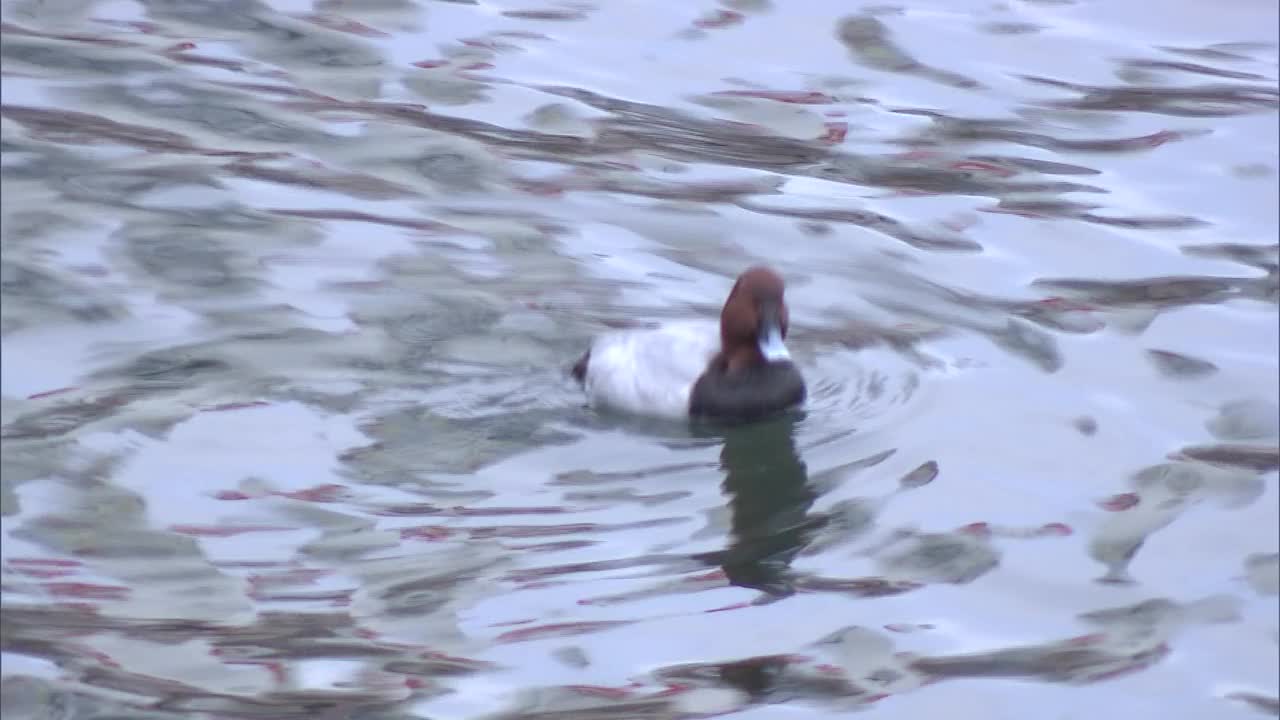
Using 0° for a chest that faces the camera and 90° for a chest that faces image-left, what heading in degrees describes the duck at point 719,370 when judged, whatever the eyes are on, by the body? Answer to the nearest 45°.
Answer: approximately 315°
